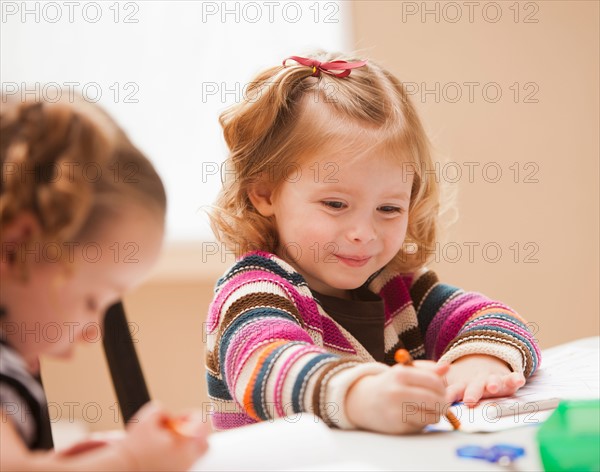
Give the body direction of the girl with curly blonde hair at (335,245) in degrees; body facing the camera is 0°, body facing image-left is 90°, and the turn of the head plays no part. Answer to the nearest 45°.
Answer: approximately 315°
